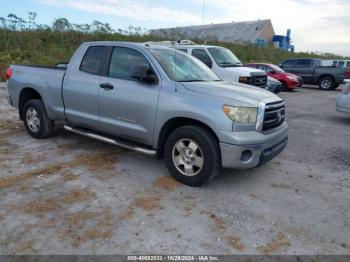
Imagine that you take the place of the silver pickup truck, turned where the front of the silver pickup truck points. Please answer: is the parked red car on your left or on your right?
on your left

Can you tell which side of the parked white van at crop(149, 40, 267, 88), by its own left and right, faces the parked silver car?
front

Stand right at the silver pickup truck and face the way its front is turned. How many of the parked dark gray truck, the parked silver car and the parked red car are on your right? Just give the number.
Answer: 0

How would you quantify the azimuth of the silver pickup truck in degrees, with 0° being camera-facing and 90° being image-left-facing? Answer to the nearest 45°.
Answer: approximately 315°

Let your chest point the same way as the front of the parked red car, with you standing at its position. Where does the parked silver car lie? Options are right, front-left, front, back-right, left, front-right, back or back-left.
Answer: front-right

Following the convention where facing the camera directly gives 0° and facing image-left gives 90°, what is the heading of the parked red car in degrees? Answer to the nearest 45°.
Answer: approximately 315°

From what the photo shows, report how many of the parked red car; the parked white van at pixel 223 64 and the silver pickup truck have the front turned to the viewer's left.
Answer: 0

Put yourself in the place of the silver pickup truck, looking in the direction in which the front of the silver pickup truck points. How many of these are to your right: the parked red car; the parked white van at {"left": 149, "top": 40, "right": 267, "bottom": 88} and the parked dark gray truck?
0

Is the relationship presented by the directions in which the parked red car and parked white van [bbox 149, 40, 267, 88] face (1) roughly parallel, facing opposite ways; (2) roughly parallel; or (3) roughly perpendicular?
roughly parallel

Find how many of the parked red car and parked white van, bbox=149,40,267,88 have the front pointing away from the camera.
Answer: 0

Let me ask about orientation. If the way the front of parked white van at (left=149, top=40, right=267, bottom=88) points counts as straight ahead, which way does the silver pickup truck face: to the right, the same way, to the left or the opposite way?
the same way

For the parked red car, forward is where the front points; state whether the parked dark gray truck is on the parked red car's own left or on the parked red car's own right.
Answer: on the parked red car's own left

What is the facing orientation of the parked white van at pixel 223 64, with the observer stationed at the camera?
facing the viewer and to the right of the viewer

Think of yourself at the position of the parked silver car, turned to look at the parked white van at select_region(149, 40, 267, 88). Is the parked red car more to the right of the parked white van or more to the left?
right
